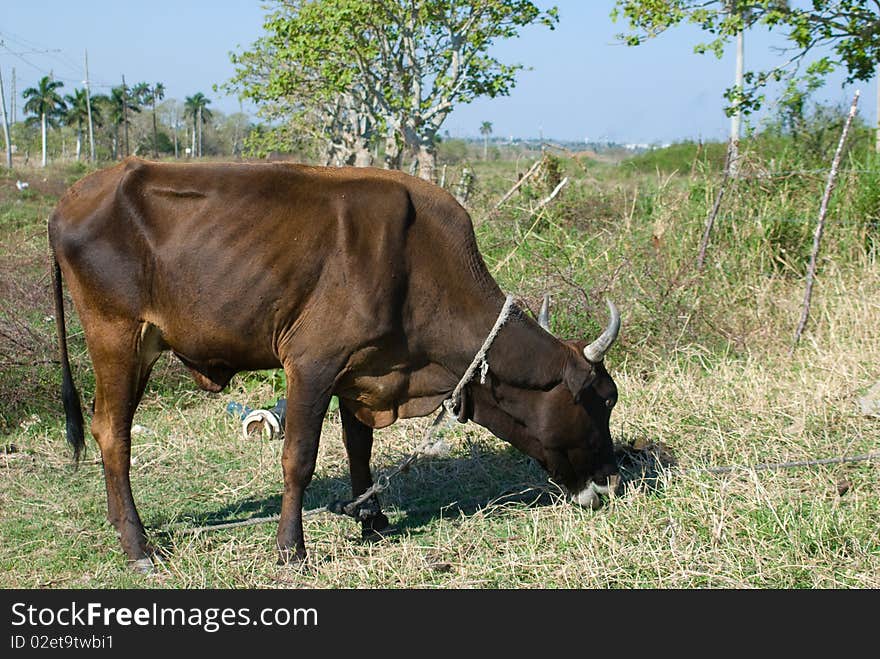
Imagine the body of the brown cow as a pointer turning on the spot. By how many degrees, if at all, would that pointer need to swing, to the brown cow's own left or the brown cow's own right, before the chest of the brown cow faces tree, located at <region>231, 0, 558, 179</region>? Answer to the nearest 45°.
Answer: approximately 90° to the brown cow's own left

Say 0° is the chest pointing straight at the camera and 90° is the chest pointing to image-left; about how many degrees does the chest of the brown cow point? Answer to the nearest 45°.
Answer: approximately 270°
